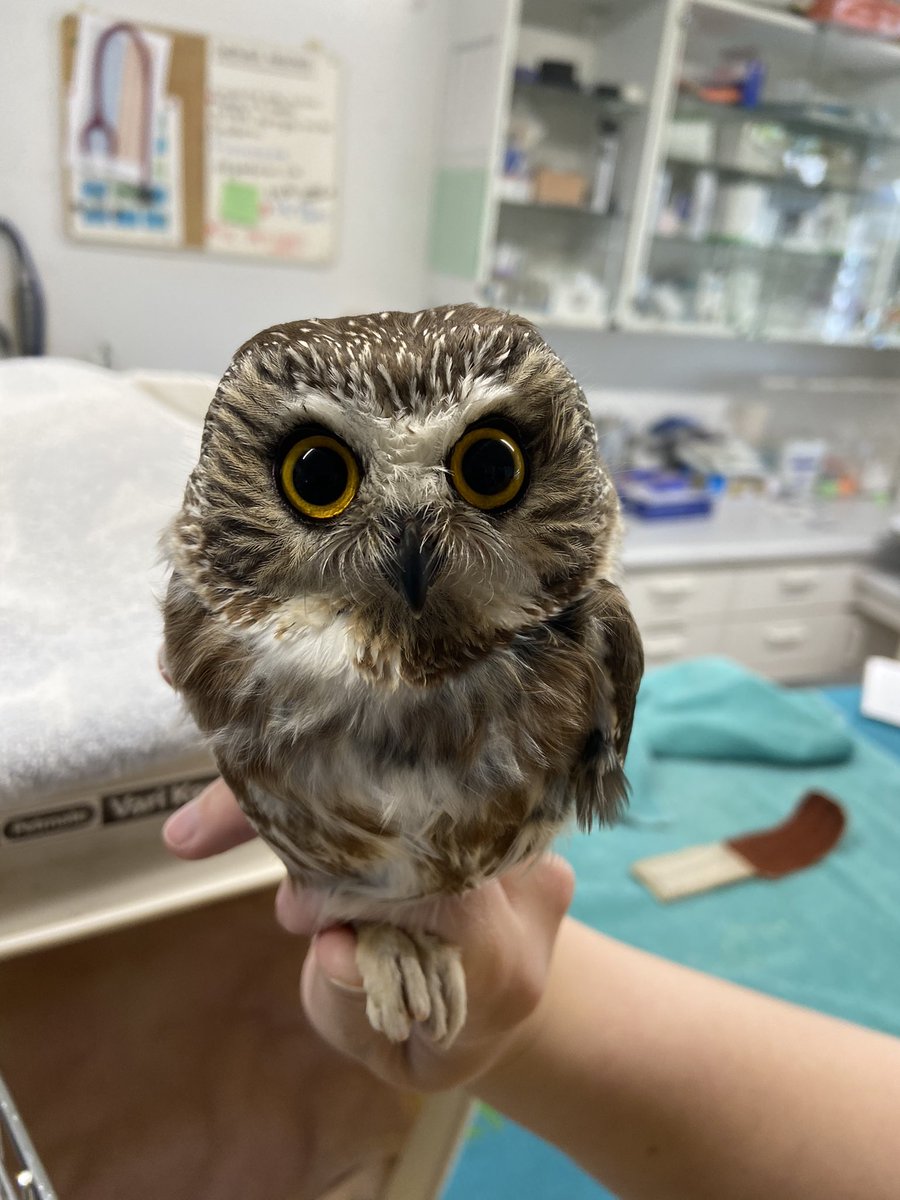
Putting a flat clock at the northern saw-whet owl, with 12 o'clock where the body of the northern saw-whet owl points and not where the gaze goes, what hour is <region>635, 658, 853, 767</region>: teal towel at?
The teal towel is roughly at 7 o'clock from the northern saw-whet owl.

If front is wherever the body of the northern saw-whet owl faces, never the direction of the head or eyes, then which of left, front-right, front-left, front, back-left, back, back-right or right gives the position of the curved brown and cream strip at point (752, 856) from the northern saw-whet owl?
back-left

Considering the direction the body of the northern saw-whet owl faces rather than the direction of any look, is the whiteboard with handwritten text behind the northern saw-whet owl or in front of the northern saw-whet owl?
behind

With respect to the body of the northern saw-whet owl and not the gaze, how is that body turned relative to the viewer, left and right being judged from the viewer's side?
facing the viewer

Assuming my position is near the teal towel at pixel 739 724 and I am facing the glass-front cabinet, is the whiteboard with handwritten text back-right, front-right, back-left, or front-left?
front-left

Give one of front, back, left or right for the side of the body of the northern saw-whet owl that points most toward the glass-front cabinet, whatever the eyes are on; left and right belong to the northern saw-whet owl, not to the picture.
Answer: back
